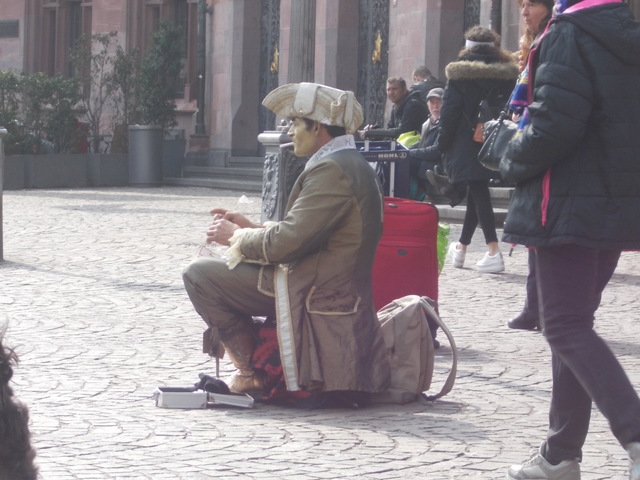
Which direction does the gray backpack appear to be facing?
to the viewer's left

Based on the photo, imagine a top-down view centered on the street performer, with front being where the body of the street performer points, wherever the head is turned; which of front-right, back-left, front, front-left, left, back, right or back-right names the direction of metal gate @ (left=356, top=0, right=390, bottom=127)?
right

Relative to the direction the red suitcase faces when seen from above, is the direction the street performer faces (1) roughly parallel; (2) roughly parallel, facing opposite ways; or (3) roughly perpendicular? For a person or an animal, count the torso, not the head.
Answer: roughly perpendicular

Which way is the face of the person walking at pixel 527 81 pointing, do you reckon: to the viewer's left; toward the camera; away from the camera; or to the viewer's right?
to the viewer's left

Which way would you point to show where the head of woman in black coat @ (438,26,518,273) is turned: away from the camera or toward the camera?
away from the camera

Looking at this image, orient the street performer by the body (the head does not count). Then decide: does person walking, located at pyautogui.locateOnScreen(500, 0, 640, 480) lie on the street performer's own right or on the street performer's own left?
on the street performer's own left

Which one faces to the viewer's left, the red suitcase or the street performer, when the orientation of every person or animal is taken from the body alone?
the street performer

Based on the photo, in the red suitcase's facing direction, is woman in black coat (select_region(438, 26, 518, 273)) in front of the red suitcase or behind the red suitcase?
behind

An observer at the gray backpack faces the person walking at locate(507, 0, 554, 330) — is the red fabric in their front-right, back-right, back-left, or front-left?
back-left

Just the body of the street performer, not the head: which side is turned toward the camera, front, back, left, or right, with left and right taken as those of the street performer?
left

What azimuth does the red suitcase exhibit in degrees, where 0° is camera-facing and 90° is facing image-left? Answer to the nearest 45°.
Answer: approximately 0°
